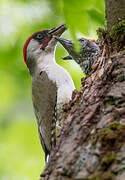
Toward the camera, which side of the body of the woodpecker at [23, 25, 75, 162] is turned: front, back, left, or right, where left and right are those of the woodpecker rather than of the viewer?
right

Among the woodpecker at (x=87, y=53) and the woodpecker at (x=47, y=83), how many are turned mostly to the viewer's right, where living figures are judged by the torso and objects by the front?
1

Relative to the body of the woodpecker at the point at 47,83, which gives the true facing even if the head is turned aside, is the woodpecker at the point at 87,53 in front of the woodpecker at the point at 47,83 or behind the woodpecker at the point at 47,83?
in front

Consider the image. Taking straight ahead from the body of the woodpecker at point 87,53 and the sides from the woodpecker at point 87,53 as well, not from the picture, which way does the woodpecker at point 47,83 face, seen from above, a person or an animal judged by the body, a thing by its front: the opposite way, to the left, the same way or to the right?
the opposite way

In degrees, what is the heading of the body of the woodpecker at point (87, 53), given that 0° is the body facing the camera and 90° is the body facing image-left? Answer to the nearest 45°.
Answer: approximately 90°
